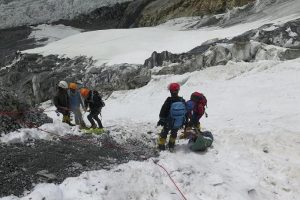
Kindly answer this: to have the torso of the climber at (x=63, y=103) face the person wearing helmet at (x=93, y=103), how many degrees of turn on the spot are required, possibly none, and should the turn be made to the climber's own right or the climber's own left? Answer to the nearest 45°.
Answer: approximately 45° to the climber's own right

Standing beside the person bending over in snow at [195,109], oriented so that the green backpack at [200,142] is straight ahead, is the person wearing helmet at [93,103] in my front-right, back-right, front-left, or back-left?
back-right

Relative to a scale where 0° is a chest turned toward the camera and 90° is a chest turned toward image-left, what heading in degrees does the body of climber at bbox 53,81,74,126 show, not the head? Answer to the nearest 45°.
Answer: approximately 270°

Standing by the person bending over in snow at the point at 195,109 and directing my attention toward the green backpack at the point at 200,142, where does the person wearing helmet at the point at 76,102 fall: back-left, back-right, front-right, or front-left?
back-right

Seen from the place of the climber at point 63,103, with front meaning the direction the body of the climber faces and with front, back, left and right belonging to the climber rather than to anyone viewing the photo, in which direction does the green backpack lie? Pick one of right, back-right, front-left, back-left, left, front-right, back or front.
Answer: front-right
